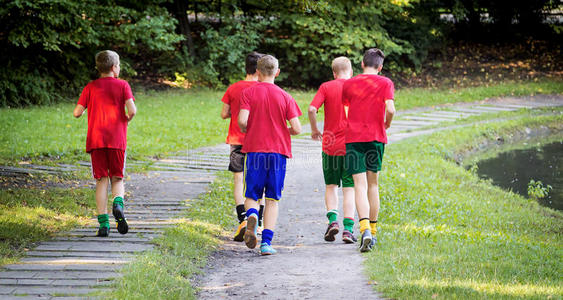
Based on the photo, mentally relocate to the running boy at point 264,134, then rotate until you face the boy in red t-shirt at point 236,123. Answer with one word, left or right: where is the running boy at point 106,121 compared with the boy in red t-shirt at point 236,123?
left

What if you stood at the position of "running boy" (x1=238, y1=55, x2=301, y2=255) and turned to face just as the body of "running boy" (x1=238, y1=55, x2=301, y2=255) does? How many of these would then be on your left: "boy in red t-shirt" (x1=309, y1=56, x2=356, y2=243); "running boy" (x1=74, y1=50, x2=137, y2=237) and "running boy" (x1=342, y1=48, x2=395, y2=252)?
1

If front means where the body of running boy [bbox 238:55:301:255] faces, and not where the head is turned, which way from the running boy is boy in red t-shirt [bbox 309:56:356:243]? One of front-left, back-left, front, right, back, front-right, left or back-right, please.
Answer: front-right

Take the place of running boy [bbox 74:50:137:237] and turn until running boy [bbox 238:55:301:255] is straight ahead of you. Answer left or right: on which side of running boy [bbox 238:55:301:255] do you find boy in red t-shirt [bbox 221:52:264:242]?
left

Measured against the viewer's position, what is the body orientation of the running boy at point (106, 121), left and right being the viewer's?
facing away from the viewer

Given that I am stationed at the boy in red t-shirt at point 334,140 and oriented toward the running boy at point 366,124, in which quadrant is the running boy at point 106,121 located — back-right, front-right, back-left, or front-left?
back-right

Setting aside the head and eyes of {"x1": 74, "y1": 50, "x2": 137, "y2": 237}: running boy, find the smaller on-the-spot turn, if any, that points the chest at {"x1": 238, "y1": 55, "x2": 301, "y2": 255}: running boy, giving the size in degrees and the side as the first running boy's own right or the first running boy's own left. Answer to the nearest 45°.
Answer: approximately 135° to the first running boy's own right

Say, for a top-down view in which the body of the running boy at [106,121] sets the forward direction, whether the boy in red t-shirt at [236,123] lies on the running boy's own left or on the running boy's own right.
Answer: on the running boy's own right

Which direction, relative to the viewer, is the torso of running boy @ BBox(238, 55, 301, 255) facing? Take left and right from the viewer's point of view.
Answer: facing away from the viewer

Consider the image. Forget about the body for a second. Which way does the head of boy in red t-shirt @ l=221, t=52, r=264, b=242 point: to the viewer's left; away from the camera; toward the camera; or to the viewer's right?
away from the camera

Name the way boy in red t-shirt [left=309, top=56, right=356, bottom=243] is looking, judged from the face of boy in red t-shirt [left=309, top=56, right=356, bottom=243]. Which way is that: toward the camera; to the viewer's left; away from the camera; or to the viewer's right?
away from the camera

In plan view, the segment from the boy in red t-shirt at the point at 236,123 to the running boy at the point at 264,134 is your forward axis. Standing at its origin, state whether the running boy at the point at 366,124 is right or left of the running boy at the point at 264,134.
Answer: left

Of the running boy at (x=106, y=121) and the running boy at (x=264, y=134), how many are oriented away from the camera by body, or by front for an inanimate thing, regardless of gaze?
2

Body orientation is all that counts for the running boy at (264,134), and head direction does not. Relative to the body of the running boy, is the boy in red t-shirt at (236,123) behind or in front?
in front
